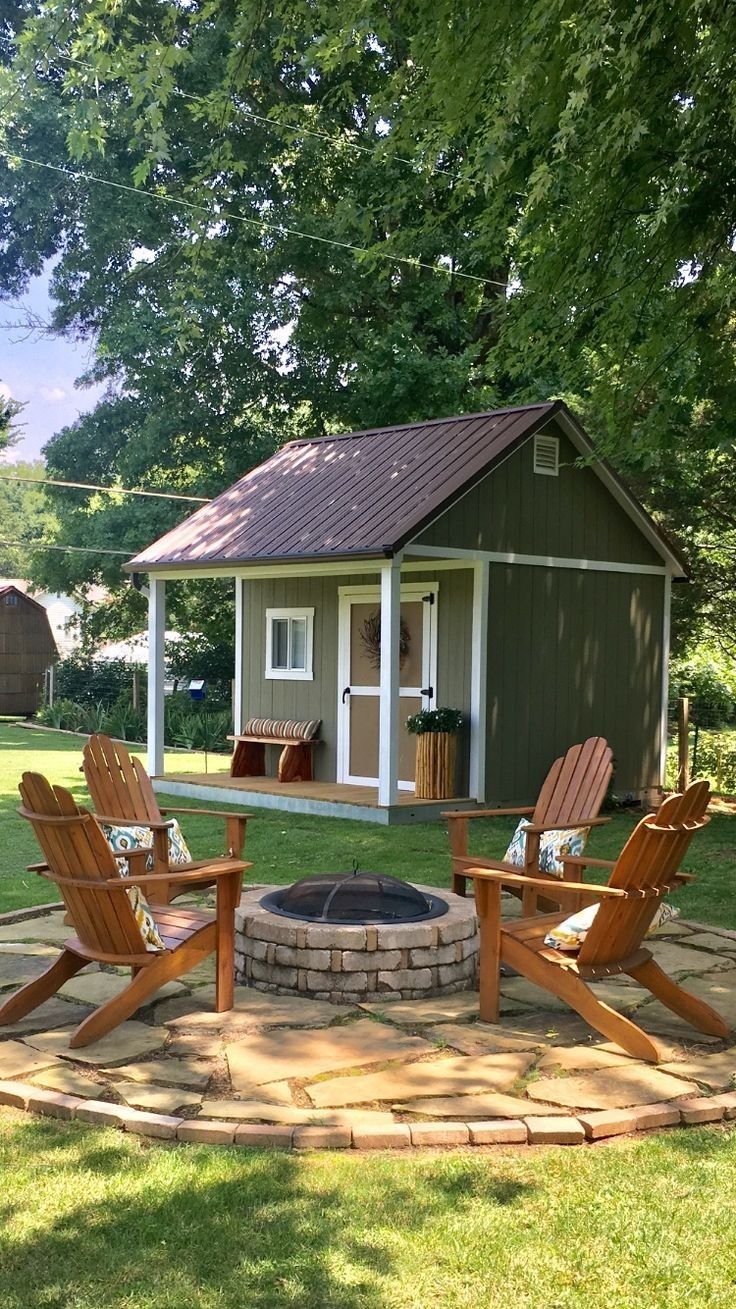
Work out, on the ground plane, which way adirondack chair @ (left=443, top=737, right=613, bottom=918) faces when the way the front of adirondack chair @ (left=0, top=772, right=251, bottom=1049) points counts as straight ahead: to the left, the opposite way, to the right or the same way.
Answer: the opposite way

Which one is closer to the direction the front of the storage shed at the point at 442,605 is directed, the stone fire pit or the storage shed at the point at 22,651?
the stone fire pit

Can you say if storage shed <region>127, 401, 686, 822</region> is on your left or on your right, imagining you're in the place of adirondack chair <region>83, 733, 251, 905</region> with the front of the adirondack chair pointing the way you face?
on your left

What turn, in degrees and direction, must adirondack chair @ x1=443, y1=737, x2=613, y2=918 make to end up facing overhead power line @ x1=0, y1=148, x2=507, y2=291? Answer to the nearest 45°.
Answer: approximately 135° to its right

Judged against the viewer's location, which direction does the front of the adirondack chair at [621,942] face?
facing away from the viewer and to the left of the viewer

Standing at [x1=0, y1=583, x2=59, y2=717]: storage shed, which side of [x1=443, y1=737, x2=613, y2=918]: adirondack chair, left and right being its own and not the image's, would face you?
right

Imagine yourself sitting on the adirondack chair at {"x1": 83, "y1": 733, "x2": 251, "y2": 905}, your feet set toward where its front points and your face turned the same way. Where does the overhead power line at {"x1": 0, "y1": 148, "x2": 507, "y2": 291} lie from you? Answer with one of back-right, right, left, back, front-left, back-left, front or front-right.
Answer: back-left

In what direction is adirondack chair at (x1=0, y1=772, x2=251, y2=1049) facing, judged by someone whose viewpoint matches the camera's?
facing away from the viewer and to the right of the viewer
